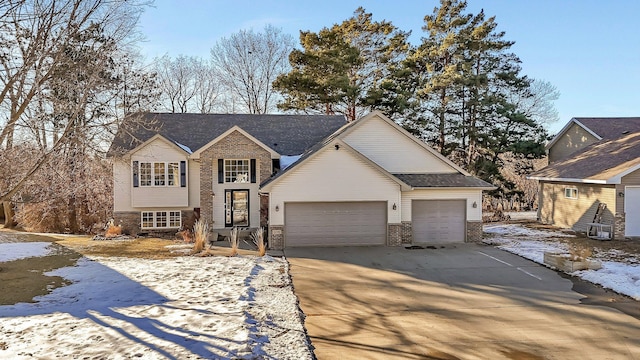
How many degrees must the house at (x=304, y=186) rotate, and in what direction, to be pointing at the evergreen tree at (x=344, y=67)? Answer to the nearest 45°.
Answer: approximately 180°

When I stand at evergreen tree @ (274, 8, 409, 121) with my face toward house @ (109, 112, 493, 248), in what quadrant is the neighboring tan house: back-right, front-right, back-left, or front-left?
front-left

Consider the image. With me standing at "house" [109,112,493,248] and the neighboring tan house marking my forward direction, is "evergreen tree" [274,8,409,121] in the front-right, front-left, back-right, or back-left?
front-left

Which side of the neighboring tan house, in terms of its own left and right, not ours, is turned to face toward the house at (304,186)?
right

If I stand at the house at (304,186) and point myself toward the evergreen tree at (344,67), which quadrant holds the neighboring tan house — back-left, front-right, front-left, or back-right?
front-right

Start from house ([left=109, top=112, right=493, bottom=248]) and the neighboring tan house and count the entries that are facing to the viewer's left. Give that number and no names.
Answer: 0

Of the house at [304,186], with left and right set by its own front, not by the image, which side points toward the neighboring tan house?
left

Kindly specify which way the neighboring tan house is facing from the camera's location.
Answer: facing the viewer and to the right of the viewer

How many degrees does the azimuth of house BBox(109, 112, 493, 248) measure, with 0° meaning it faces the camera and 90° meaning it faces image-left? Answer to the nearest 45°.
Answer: approximately 0°
